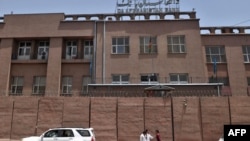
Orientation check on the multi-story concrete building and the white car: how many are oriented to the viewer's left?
1

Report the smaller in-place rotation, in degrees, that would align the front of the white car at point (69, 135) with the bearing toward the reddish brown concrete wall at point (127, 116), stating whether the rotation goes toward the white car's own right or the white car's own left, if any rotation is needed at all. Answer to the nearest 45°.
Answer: approximately 135° to the white car's own right

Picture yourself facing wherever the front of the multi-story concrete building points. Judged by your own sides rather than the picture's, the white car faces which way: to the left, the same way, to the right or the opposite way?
to the right

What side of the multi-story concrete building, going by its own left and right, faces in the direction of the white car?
front

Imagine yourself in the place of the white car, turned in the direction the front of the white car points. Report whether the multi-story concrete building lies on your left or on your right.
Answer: on your right

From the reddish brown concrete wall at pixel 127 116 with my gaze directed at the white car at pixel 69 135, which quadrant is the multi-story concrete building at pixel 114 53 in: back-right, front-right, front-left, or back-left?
back-right

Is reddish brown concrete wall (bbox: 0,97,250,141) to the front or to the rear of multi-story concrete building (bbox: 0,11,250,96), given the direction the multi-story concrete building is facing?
to the front

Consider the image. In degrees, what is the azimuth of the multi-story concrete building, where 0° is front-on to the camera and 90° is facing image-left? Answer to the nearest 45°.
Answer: approximately 0°

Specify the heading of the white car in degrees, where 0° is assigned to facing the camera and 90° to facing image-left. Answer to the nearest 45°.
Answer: approximately 90°
